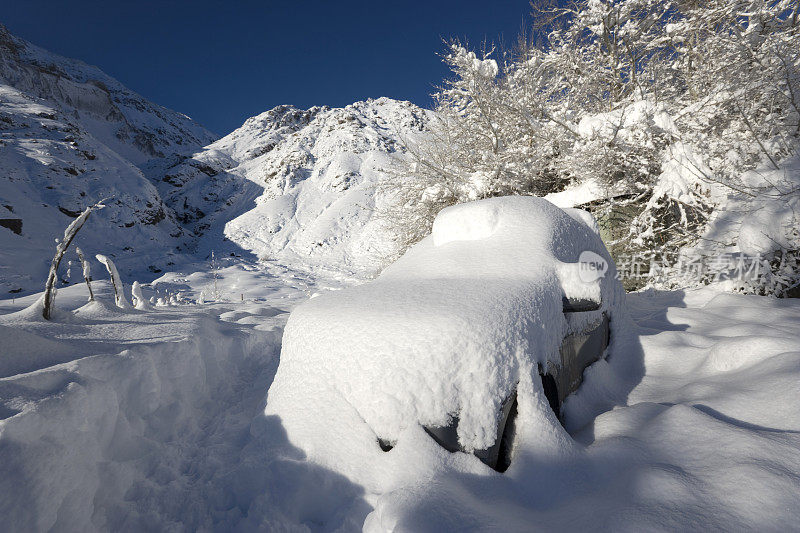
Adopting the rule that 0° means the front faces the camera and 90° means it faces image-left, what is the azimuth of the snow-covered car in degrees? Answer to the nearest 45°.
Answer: approximately 45°

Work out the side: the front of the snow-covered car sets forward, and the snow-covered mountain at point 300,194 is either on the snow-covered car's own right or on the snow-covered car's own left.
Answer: on the snow-covered car's own right

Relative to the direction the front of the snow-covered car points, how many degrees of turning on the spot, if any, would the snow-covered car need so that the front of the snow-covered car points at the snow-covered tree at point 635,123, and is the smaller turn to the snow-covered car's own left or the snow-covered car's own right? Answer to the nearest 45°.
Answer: approximately 180°
